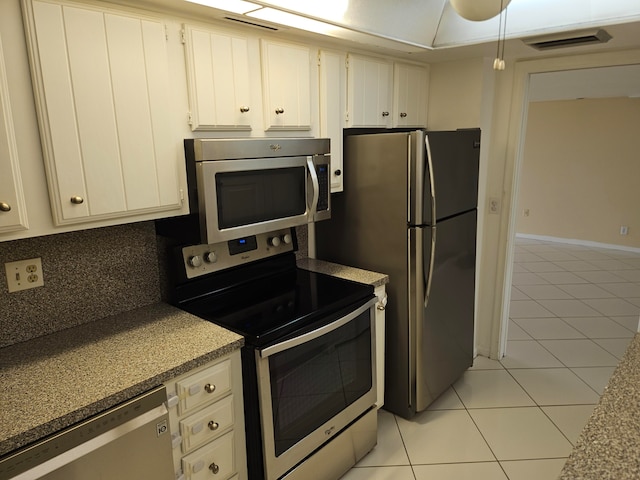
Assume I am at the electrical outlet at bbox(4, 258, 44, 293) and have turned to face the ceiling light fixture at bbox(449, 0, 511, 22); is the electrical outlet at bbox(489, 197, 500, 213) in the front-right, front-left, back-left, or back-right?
front-left

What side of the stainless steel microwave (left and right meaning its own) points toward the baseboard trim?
left

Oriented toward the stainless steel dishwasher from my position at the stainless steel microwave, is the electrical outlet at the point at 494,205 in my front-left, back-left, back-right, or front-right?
back-left

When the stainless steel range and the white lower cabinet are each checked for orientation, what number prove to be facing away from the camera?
0

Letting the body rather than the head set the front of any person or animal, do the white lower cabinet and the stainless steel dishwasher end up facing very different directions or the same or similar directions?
same or similar directions

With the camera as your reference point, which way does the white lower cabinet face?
facing the viewer and to the right of the viewer

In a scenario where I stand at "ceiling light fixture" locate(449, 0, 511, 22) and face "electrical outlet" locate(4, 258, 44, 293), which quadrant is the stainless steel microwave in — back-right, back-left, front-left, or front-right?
front-right

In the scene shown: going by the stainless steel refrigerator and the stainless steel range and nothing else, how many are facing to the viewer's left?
0

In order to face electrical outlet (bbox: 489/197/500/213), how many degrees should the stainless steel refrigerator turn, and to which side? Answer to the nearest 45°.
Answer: approximately 90° to its left

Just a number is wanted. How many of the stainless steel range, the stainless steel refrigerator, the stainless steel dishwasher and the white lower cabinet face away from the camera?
0

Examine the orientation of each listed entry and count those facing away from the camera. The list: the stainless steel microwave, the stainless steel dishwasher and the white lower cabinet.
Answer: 0

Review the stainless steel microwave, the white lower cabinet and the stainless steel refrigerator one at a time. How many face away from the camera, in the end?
0

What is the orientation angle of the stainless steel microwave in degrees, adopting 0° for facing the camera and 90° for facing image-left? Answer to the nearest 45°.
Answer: approximately 315°

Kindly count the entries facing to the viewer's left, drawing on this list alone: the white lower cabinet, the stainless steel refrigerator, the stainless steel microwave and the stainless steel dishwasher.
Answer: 0

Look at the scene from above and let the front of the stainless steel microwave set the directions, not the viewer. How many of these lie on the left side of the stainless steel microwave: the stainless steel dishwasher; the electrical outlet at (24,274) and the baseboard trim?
1

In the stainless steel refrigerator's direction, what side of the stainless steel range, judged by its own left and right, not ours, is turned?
left

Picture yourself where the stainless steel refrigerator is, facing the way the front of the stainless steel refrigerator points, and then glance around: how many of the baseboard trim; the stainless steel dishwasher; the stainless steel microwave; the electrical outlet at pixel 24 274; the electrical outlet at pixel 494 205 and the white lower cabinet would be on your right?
4
